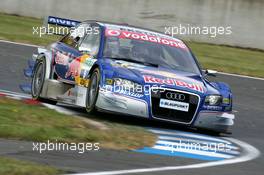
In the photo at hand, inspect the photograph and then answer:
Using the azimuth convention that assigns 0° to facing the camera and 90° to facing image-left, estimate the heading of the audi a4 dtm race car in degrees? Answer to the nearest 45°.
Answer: approximately 315°
